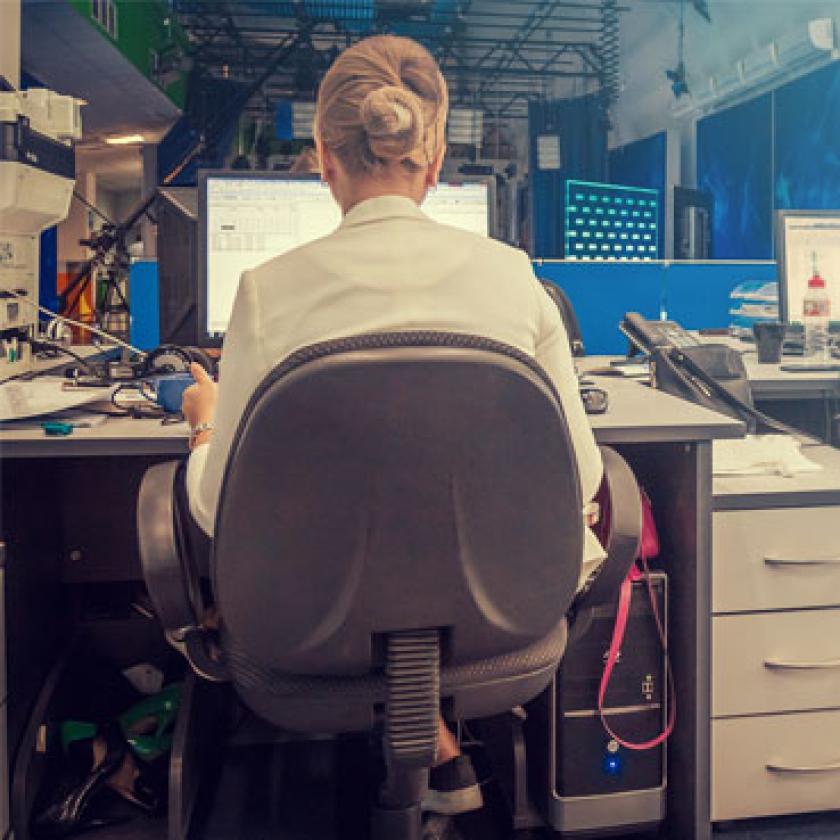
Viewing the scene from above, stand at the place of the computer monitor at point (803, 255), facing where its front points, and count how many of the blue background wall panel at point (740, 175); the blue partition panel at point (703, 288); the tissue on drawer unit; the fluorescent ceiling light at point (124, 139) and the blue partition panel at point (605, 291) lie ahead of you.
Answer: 1

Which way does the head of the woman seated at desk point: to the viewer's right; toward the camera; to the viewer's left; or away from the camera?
away from the camera

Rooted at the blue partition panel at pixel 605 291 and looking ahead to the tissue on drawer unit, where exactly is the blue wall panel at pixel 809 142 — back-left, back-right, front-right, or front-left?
back-left

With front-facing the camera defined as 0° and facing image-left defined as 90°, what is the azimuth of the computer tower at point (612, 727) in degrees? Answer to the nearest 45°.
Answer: approximately 0°

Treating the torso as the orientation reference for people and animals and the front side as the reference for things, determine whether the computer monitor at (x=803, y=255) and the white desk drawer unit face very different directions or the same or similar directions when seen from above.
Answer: same or similar directions

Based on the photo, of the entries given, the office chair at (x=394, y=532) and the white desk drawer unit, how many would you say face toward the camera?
1

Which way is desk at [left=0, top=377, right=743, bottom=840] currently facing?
toward the camera

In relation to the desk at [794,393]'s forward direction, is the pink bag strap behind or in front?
in front

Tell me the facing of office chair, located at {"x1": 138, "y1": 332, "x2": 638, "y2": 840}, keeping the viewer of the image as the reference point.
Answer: facing away from the viewer

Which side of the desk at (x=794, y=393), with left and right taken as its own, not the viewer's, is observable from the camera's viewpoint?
front
